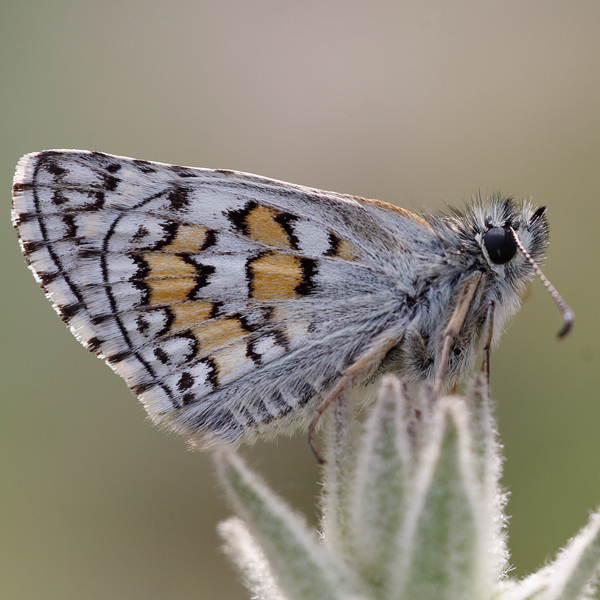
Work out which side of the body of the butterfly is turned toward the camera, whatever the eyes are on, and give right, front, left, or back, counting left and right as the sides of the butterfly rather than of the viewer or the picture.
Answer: right
